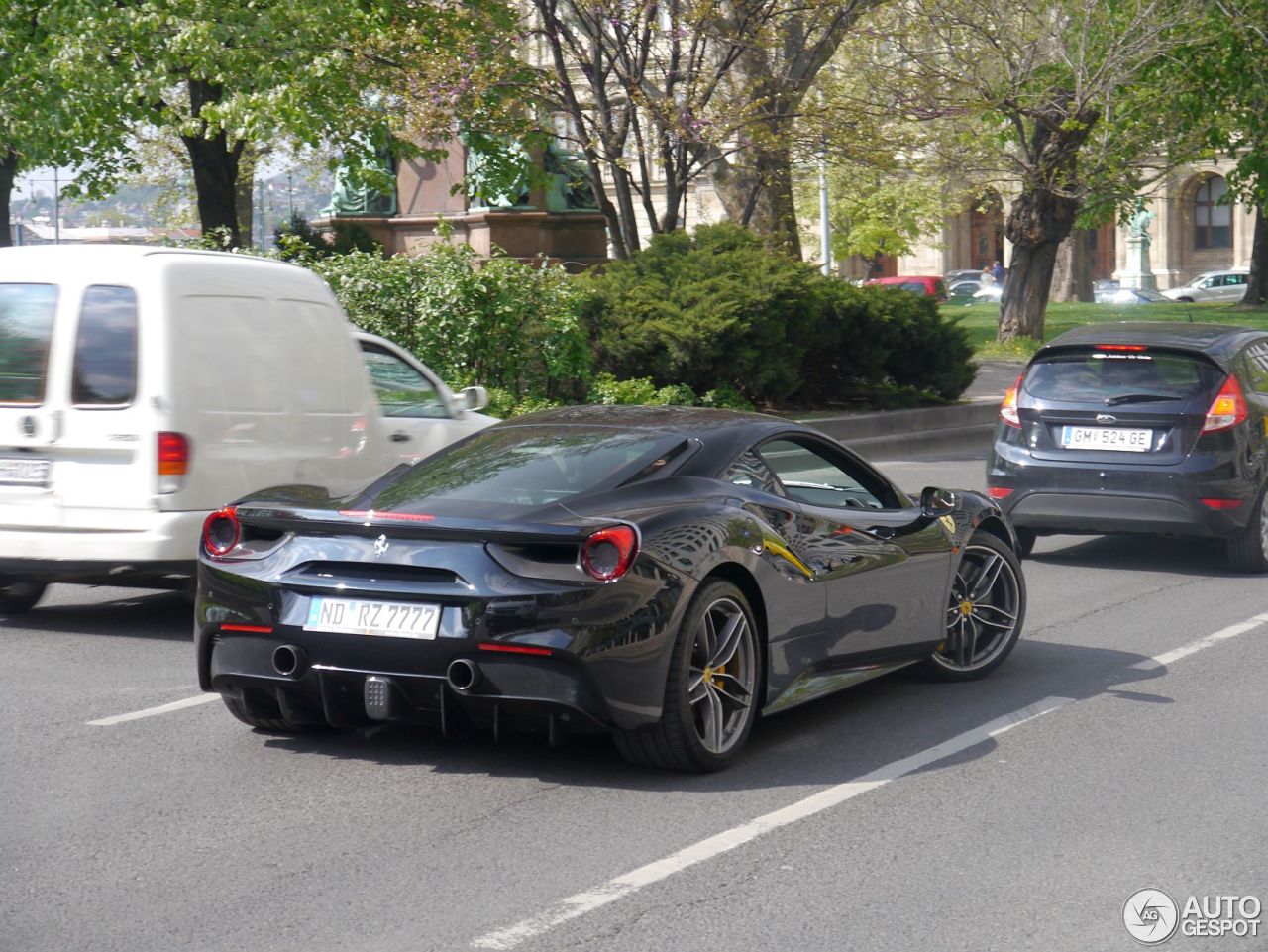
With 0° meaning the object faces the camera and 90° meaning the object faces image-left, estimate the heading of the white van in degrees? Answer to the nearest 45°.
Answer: approximately 225°

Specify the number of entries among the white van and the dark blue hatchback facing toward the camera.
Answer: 0

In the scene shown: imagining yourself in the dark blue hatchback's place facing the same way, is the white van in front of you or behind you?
behind

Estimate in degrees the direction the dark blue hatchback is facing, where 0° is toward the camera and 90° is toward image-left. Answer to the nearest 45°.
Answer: approximately 225°

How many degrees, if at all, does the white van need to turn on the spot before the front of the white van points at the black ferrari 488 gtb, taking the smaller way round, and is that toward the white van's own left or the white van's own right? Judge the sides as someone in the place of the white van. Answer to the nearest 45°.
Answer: approximately 90° to the white van's own right

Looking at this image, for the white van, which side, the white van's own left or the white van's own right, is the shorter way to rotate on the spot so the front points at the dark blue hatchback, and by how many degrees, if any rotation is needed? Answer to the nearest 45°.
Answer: approximately 45° to the white van's own right

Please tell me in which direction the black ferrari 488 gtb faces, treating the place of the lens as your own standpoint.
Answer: facing away from the viewer and to the right of the viewer

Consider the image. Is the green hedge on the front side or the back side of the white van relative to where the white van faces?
on the front side

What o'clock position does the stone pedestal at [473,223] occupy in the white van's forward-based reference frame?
The stone pedestal is roughly at 11 o'clock from the white van.

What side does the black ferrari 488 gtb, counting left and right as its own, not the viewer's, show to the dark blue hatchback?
front

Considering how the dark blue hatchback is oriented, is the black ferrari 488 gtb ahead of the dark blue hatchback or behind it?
behind

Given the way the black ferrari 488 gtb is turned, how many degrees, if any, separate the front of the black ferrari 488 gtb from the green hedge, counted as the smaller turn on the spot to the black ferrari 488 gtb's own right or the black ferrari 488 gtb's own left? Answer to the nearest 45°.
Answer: approximately 45° to the black ferrari 488 gtb's own left

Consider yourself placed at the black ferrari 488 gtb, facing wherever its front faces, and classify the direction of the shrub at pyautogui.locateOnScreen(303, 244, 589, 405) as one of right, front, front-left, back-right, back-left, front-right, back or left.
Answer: front-left
